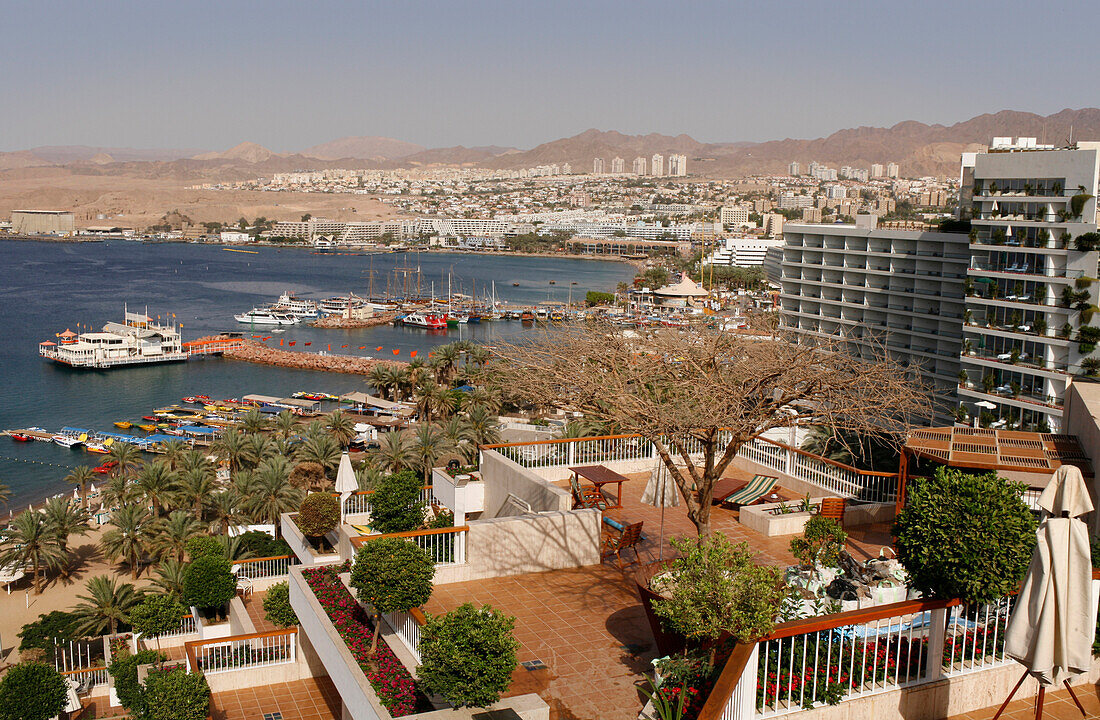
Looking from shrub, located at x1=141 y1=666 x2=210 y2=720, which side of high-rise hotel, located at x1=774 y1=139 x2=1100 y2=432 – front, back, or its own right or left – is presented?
front

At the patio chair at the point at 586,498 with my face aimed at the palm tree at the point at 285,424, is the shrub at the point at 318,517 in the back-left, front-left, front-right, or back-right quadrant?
front-left

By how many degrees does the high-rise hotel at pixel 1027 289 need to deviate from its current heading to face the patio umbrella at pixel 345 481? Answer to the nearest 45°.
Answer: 0° — it already faces it

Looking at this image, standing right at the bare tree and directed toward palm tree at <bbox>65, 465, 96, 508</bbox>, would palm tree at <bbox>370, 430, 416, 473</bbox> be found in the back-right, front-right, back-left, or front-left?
front-right

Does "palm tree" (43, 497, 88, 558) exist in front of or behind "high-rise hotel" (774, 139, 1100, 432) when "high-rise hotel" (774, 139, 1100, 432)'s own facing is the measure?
in front

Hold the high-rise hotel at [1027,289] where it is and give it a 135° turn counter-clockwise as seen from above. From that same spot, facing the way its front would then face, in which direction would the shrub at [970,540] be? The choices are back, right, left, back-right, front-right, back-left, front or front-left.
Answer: right

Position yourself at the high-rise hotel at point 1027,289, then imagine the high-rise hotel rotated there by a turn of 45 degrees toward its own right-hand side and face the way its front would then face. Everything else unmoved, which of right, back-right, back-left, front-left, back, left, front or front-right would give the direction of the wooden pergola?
left

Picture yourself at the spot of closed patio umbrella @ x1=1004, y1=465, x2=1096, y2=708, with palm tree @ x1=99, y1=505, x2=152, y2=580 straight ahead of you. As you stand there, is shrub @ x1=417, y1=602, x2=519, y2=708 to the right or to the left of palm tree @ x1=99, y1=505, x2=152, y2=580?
left

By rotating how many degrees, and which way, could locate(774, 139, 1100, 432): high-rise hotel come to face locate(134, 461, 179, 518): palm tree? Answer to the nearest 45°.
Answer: approximately 45° to its right

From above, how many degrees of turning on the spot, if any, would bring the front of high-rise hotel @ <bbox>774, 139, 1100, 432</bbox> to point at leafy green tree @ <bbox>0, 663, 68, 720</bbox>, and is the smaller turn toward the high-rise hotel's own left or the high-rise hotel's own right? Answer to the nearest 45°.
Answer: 0° — it already faces it

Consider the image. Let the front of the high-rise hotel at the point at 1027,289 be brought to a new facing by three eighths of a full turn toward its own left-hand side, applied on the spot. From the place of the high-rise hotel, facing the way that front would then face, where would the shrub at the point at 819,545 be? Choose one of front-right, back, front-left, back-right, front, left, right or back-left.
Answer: right

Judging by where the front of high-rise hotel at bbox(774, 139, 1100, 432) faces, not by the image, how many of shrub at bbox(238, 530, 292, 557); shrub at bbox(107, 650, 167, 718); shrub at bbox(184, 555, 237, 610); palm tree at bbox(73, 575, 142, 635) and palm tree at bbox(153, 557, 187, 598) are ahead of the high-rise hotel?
5

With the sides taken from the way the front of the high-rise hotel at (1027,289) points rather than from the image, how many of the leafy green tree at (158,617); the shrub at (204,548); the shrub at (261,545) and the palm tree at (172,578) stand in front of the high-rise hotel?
4

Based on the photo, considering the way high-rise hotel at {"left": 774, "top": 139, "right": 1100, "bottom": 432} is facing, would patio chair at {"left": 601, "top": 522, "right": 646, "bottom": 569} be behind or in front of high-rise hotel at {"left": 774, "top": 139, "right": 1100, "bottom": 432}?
in front

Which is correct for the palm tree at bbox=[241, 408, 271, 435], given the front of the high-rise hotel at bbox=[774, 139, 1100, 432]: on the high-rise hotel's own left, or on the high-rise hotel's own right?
on the high-rise hotel's own right

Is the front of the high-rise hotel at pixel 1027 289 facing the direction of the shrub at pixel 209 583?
yes
